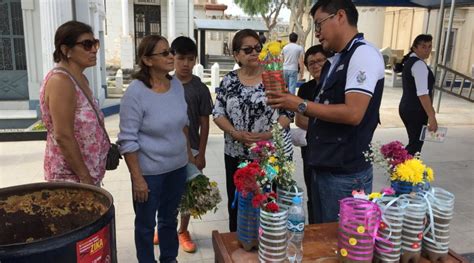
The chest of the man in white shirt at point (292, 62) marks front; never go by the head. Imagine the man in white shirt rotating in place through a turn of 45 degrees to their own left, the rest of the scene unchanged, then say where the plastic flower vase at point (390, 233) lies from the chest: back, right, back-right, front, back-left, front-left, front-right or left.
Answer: back-left

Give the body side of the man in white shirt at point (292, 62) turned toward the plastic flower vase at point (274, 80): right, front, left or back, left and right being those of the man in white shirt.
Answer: back

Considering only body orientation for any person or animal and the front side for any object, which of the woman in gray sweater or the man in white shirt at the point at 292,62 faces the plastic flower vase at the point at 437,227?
the woman in gray sweater

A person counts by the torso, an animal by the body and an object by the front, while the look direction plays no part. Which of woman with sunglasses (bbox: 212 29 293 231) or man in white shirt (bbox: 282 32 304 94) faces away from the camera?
the man in white shirt

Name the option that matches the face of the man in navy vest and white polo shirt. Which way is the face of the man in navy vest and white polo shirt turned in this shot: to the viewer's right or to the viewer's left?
to the viewer's left

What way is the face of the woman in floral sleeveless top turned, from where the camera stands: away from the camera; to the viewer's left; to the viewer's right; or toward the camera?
to the viewer's right

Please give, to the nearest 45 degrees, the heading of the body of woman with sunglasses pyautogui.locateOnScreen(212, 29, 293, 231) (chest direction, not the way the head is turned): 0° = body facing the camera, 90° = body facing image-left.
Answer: approximately 315°

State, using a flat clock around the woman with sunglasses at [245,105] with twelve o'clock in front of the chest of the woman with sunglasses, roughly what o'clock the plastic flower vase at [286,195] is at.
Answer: The plastic flower vase is roughly at 1 o'clock from the woman with sunglasses.

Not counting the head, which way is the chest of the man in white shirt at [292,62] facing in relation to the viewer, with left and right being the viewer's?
facing away from the viewer
